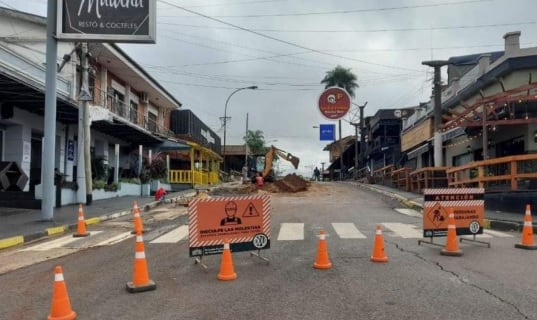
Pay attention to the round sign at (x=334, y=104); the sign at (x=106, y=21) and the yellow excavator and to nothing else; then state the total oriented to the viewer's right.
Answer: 1

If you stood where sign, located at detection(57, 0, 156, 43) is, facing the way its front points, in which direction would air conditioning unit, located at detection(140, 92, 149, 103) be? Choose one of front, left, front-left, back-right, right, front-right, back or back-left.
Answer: back

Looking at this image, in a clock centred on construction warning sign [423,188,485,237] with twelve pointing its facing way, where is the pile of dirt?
The pile of dirt is roughly at 5 o'clock from the construction warning sign.

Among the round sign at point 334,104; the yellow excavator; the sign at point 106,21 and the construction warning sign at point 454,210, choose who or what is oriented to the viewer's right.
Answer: the yellow excavator

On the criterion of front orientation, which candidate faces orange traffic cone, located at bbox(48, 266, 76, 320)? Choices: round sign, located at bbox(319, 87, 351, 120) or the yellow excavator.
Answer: the round sign

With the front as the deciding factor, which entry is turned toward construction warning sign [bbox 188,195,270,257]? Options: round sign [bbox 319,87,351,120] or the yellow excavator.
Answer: the round sign

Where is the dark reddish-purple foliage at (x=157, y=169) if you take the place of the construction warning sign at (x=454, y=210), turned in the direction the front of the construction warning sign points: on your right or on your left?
on your right

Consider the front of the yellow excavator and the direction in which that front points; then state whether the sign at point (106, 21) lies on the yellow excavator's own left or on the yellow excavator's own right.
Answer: on the yellow excavator's own right

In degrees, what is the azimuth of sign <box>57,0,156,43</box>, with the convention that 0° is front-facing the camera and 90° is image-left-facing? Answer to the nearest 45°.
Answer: approximately 0°

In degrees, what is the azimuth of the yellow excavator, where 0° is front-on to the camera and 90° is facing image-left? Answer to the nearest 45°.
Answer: approximately 270°
